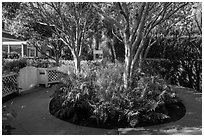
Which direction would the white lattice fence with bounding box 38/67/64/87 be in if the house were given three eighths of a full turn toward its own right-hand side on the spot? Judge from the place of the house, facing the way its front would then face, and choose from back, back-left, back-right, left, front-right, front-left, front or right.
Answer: left

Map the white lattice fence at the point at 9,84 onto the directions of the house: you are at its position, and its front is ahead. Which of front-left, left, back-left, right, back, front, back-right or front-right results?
front-right

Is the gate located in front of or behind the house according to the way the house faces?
in front

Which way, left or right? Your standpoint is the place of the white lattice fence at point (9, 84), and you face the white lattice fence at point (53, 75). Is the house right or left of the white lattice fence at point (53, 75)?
left

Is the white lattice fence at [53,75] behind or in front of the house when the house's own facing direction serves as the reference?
in front
